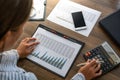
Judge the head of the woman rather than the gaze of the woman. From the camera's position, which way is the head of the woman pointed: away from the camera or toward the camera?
away from the camera

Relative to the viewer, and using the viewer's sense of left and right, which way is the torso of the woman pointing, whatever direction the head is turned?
facing away from the viewer and to the right of the viewer

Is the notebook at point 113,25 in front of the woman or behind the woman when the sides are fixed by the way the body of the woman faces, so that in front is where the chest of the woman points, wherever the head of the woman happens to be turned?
in front
